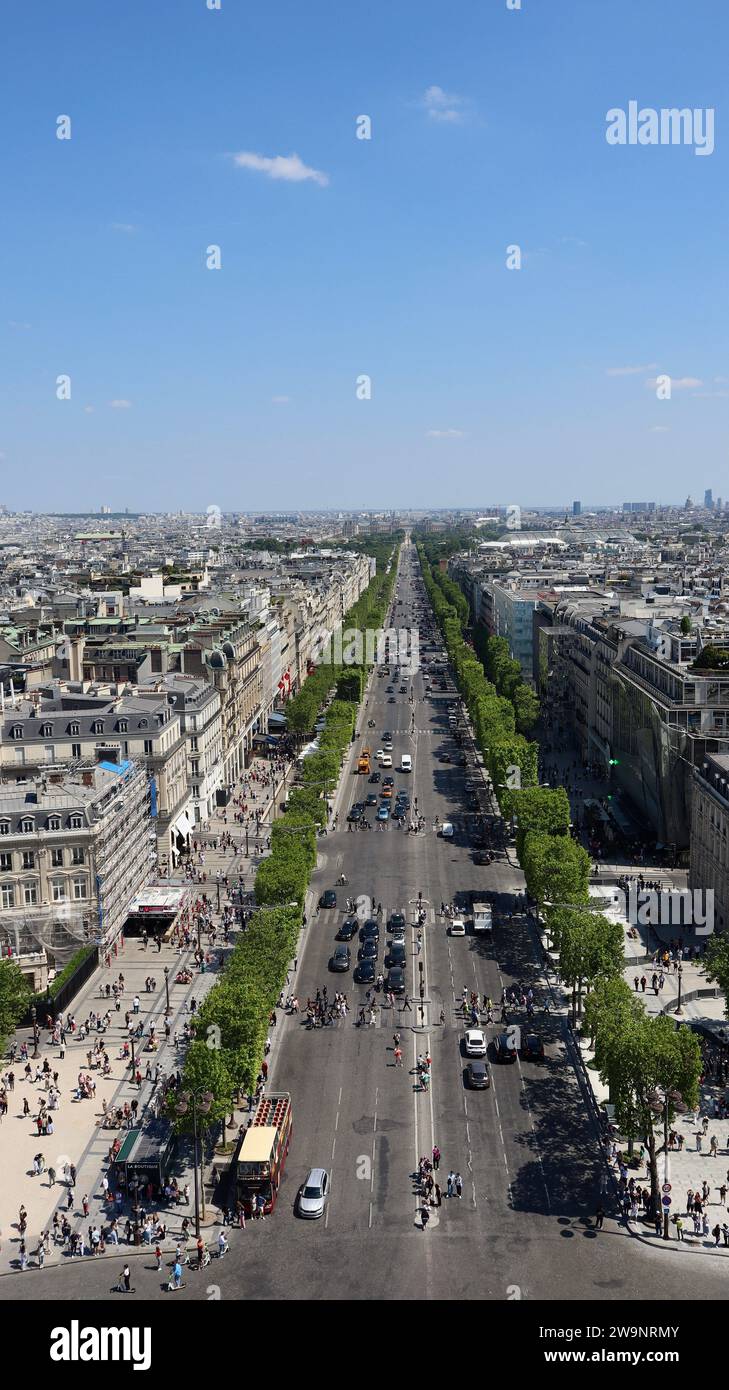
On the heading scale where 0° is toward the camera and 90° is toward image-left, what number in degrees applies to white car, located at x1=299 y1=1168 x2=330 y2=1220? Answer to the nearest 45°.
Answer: approximately 0°

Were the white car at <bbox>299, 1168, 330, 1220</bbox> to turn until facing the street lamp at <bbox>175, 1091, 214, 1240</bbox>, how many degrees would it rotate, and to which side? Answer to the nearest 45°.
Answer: approximately 90° to its right

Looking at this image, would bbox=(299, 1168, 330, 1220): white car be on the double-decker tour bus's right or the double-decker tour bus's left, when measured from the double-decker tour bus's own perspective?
on its left

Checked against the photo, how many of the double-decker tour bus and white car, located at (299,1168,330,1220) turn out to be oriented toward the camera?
2

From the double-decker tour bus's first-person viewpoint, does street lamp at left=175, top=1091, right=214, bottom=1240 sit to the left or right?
on its right
